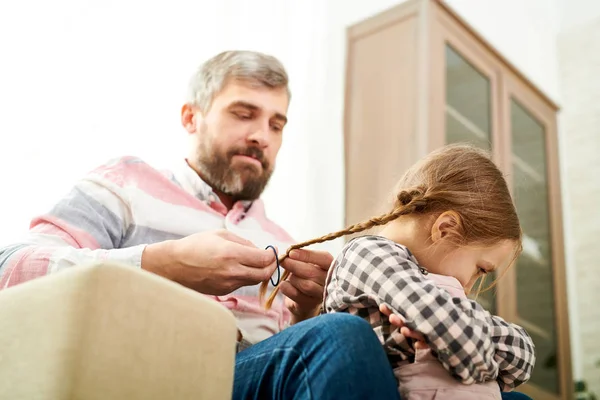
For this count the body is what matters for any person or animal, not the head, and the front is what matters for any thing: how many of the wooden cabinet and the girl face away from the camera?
0

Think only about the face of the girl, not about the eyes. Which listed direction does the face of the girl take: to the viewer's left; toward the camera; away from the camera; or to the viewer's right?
to the viewer's right

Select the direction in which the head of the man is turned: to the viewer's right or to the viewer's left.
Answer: to the viewer's right

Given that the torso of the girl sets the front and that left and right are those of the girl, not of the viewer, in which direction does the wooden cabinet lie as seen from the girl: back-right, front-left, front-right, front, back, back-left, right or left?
left

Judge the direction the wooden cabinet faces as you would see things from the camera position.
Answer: facing the viewer and to the right of the viewer

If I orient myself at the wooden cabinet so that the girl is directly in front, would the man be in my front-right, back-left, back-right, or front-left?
front-right

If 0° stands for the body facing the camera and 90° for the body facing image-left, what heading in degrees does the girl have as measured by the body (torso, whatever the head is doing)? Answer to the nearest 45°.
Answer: approximately 270°

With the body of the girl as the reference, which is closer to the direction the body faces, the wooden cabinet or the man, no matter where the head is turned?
the wooden cabinet

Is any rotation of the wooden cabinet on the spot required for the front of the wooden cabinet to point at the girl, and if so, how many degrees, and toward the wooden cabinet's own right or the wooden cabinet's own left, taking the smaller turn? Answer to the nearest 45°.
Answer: approximately 45° to the wooden cabinet's own right

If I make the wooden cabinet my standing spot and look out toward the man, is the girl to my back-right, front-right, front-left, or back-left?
front-left

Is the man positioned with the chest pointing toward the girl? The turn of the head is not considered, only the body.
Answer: yes

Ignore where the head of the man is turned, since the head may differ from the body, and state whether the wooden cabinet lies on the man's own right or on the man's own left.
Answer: on the man's own left

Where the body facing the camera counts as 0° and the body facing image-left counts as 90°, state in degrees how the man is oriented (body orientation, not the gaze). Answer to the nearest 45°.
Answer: approximately 315°

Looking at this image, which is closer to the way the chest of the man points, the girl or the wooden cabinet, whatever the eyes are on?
the girl

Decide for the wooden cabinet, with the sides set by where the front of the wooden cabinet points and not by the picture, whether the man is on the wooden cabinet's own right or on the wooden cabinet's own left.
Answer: on the wooden cabinet's own right
